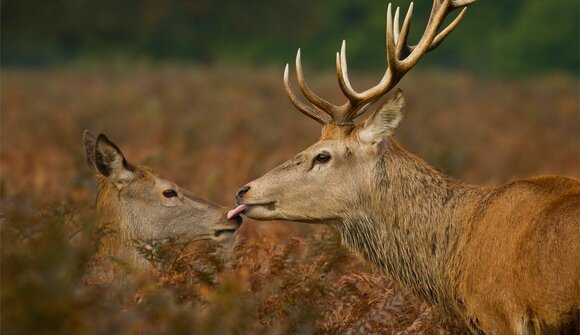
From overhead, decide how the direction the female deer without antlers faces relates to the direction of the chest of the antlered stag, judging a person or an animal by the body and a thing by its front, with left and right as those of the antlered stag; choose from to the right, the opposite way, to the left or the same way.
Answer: the opposite way

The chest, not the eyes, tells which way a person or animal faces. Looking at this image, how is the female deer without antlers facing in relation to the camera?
to the viewer's right

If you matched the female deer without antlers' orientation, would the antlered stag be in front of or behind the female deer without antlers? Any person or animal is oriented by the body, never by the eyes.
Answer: in front

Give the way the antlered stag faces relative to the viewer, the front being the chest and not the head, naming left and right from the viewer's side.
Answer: facing to the left of the viewer

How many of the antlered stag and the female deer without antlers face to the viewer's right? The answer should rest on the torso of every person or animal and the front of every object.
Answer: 1
